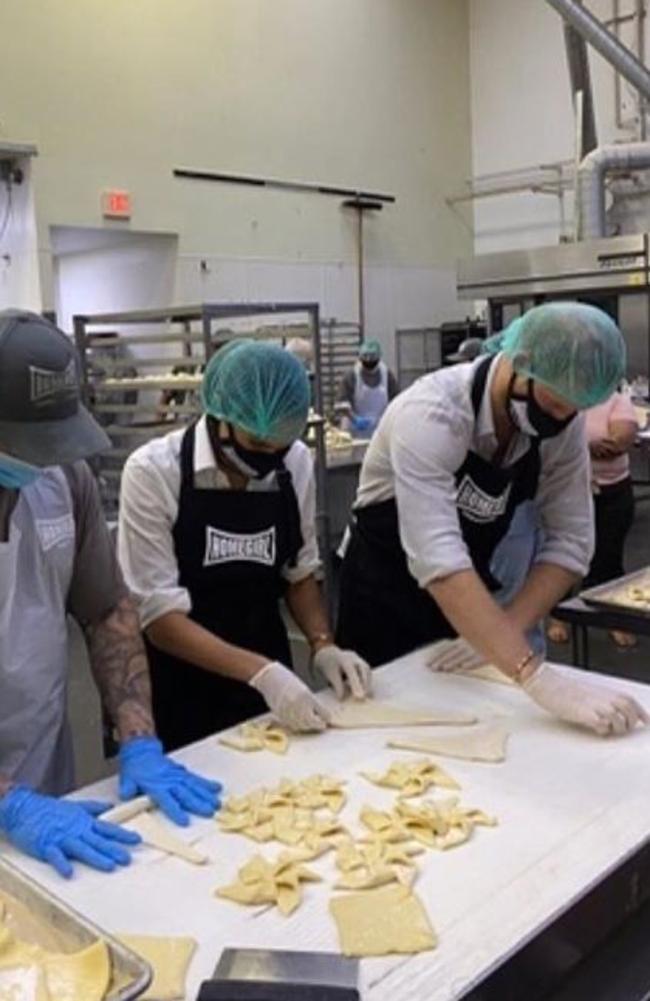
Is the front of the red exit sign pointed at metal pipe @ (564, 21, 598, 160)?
no

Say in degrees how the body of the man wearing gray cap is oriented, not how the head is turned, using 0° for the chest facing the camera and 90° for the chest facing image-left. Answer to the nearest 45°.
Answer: approximately 315°

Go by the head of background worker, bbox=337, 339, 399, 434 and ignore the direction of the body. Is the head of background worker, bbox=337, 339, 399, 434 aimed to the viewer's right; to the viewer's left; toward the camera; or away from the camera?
toward the camera

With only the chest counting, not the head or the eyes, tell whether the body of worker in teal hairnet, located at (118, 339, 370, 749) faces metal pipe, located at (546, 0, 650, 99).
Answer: no

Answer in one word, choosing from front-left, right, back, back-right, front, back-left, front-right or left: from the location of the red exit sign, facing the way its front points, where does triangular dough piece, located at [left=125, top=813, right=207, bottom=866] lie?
front

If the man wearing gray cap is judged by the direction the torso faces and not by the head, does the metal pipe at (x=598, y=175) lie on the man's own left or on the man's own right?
on the man's own left

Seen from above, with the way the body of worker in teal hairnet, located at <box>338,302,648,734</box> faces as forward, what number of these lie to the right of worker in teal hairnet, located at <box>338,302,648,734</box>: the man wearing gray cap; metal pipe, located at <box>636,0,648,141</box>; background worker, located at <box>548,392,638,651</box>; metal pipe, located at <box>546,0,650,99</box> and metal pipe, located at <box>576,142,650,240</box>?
1

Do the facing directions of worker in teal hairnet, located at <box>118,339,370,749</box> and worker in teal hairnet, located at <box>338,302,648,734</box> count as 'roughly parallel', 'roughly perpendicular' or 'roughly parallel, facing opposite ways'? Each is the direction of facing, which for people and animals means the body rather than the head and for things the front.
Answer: roughly parallel

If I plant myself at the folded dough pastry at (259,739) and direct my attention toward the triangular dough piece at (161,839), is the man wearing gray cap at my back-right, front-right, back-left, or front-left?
front-right

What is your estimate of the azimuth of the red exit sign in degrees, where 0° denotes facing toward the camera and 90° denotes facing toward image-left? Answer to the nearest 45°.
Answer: approximately 0°

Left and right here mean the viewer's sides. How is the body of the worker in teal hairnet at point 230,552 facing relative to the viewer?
facing the viewer and to the right of the viewer

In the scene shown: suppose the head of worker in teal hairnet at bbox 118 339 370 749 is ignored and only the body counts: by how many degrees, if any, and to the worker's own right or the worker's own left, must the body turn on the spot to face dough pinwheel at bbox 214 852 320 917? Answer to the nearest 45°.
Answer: approximately 45° to the worker's own right

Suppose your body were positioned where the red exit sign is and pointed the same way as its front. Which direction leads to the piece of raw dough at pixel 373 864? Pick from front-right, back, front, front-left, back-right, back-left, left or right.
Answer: front

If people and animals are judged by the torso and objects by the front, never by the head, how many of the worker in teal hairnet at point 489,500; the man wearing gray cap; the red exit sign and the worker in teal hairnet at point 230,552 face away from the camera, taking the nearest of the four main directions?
0
